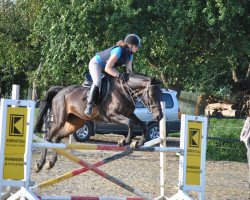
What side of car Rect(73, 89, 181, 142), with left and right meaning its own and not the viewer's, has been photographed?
left

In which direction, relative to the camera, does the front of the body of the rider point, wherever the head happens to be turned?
to the viewer's right

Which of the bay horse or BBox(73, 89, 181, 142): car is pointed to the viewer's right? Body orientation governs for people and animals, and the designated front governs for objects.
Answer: the bay horse

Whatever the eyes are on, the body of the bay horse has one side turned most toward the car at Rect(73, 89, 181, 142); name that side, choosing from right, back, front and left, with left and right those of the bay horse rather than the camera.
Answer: left

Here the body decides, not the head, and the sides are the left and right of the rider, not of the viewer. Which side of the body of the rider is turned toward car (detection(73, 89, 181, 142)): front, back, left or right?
left

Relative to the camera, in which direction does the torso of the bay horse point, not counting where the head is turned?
to the viewer's right

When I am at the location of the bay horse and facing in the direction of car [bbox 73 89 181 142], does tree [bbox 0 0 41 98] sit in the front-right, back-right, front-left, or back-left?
front-left

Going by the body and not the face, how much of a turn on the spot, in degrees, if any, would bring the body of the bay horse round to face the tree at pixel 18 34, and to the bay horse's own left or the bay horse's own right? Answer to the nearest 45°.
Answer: approximately 90° to the bay horse's own left
